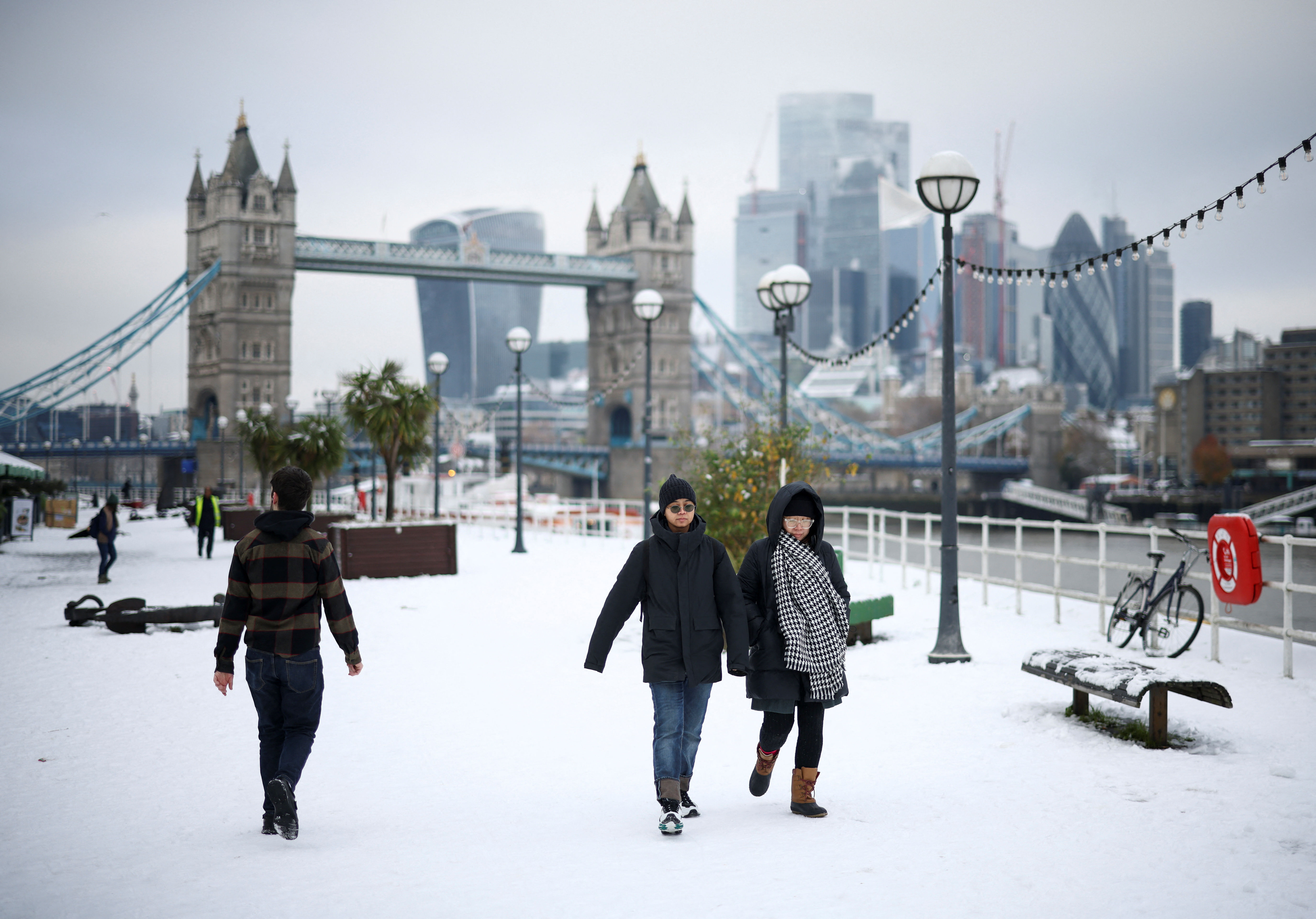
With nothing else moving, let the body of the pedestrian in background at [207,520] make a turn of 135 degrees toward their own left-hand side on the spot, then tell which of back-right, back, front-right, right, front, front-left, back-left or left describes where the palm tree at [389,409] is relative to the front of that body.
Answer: right

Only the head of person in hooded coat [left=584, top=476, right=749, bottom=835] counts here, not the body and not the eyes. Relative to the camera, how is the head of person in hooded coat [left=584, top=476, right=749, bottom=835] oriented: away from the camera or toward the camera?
toward the camera

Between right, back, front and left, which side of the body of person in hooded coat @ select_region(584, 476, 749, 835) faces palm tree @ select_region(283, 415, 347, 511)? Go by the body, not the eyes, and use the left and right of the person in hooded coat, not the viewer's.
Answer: back

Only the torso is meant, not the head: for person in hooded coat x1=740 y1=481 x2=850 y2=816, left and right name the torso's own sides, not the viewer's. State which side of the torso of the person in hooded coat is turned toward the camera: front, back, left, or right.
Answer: front

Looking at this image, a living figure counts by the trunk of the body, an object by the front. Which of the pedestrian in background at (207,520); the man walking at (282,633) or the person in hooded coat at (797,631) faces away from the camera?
the man walking

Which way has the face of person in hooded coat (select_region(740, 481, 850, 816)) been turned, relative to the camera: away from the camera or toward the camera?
toward the camera

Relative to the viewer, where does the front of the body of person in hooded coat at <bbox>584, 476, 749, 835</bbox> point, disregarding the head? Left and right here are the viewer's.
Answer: facing the viewer

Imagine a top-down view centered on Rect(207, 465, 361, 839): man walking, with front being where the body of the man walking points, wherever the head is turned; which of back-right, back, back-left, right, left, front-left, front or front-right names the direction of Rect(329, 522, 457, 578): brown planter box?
front

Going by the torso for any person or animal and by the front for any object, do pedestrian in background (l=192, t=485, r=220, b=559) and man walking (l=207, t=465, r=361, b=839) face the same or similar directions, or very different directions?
very different directions

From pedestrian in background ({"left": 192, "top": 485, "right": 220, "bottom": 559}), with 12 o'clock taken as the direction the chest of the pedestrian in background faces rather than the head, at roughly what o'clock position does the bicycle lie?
The bicycle is roughly at 11 o'clock from the pedestrian in background.

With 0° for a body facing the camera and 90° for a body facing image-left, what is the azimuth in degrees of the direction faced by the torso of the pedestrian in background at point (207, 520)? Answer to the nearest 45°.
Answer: approximately 0°

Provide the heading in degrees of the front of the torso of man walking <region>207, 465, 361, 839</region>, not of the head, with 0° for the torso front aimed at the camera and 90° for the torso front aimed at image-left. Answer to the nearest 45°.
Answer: approximately 180°

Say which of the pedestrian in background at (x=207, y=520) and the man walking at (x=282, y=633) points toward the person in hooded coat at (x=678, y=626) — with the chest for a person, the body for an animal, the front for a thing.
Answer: the pedestrian in background

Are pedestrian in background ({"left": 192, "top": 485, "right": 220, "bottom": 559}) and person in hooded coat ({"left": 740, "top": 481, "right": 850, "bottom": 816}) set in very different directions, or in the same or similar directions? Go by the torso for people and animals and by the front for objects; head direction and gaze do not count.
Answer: same or similar directions

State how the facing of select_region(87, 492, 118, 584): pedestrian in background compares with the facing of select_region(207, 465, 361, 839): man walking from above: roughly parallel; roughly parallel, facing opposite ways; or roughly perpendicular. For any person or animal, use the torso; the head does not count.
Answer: roughly perpendicular
